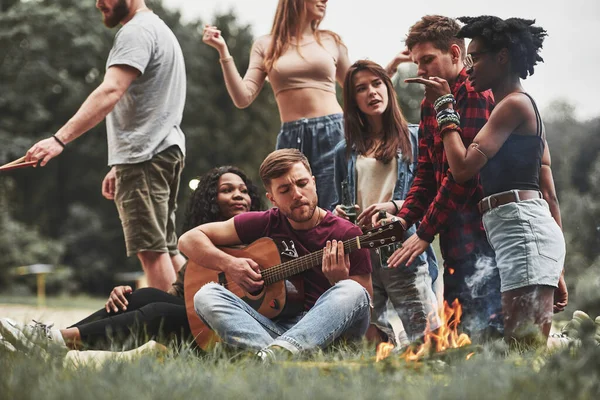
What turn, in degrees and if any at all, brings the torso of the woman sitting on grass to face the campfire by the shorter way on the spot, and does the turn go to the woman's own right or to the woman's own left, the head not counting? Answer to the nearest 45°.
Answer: approximately 90° to the woman's own left

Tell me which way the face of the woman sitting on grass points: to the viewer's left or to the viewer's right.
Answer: to the viewer's right

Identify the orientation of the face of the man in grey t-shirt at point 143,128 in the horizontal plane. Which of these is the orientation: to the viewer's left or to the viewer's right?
to the viewer's left

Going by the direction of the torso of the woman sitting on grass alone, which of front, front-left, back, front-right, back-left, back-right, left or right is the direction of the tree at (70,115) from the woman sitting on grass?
back-right

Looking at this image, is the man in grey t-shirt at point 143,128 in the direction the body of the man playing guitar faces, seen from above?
no

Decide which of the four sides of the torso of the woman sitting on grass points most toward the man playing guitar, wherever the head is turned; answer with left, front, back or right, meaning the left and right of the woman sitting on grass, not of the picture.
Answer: left

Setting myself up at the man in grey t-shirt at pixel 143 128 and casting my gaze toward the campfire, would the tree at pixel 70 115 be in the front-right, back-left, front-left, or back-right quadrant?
back-left

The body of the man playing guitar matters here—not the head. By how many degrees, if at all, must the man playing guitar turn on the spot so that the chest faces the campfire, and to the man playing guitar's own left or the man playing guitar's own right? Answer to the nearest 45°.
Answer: approximately 45° to the man playing guitar's own left

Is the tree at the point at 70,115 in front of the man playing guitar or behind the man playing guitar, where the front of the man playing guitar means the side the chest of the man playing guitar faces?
behind

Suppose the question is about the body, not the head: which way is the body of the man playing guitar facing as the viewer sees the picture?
toward the camera

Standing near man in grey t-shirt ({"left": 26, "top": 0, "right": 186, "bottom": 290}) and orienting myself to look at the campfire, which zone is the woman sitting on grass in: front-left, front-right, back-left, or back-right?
front-right

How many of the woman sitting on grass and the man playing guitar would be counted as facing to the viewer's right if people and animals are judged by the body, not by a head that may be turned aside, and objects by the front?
0
